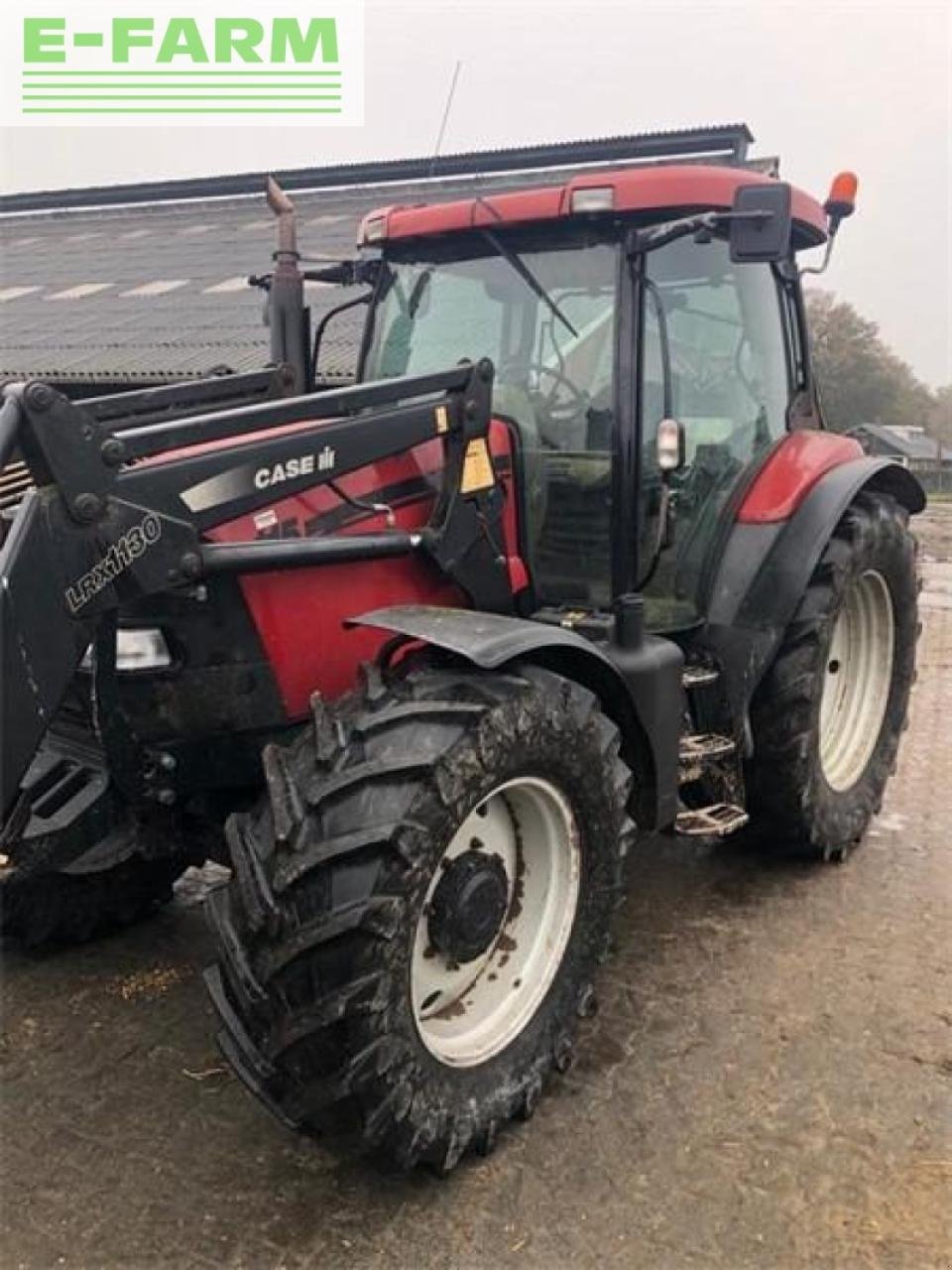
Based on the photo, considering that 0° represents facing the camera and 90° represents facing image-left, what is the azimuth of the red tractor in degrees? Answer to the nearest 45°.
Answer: approximately 45°
